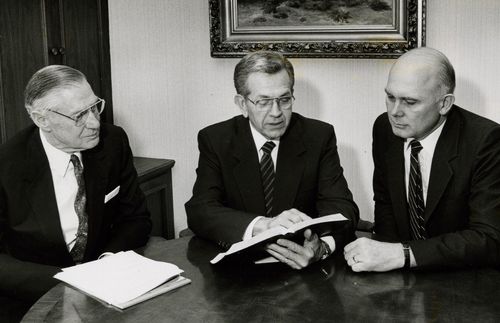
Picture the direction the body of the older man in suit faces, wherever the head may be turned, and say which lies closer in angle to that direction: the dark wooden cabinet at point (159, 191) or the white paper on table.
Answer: the white paper on table

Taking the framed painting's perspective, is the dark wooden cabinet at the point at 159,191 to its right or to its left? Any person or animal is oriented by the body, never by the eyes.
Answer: on its right

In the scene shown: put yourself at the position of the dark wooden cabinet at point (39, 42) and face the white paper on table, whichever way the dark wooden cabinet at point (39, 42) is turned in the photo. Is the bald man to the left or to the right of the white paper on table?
left

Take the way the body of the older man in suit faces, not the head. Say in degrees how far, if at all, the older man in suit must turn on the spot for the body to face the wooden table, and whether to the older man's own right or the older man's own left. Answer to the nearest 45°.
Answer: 0° — they already face it

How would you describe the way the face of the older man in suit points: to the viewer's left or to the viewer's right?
to the viewer's right

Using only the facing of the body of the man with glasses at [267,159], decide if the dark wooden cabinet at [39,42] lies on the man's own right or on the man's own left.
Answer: on the man's own right

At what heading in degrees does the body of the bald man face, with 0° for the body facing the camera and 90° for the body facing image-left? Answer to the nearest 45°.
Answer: approximately 45°

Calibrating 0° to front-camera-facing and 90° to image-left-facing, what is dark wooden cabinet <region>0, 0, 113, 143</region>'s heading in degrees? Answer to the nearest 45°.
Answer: approximately 0°

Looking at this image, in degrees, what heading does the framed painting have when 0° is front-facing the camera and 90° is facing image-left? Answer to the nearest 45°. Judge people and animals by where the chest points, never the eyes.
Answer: approximately 0°
